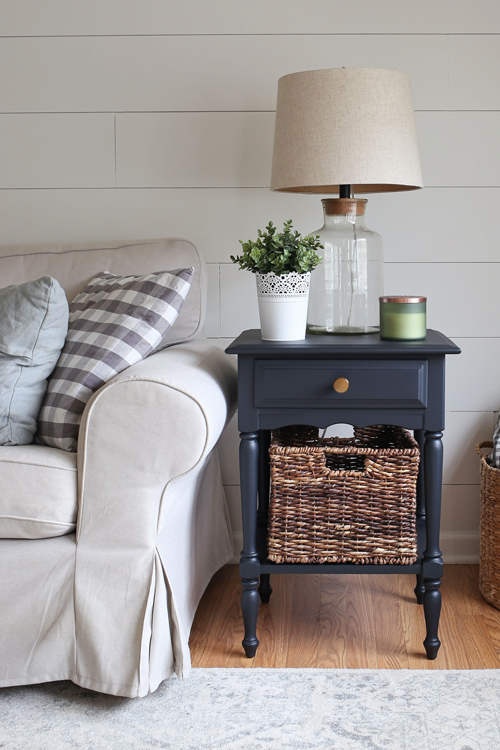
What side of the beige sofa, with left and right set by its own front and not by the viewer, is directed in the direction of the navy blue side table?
left

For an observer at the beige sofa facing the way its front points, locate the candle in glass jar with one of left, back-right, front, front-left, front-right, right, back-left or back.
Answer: left

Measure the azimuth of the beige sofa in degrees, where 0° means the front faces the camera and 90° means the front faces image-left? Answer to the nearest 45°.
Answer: approximately 0°

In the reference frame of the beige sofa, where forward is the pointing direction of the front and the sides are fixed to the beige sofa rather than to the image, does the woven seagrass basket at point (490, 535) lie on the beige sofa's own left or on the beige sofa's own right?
on the beige sofa's own left
